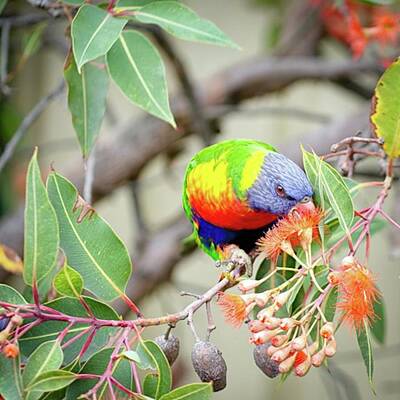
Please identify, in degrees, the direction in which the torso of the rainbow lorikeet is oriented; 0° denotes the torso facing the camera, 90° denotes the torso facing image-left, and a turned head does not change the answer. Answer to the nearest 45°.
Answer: approximately 315°
